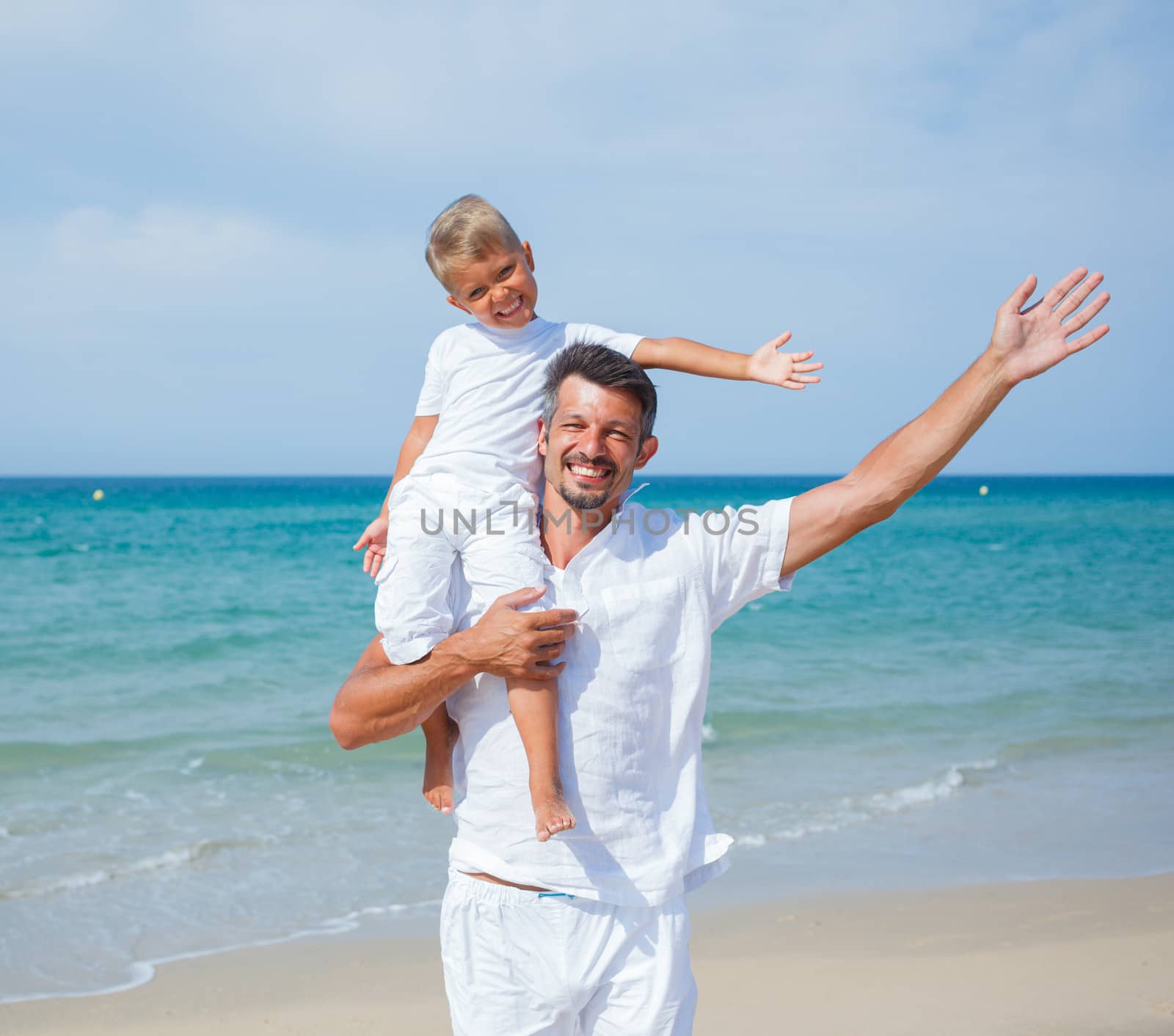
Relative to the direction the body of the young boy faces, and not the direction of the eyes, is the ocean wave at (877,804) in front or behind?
behind

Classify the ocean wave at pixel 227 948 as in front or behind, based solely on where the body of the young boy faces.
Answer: behind

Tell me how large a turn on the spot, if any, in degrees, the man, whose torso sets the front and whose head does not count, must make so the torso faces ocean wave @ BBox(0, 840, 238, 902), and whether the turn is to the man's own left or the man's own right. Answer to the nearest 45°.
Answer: approximately 135° to the man's own right

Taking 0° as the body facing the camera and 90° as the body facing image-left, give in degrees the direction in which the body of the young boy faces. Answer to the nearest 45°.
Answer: approximately 0°

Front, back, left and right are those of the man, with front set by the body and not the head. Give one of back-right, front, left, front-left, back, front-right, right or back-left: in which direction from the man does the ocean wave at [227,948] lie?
back-right

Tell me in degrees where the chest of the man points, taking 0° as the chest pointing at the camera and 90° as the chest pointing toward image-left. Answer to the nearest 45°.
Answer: approximately 0°

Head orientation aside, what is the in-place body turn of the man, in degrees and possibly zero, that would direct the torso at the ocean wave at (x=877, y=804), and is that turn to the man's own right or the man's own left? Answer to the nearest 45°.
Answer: approximately 180°
